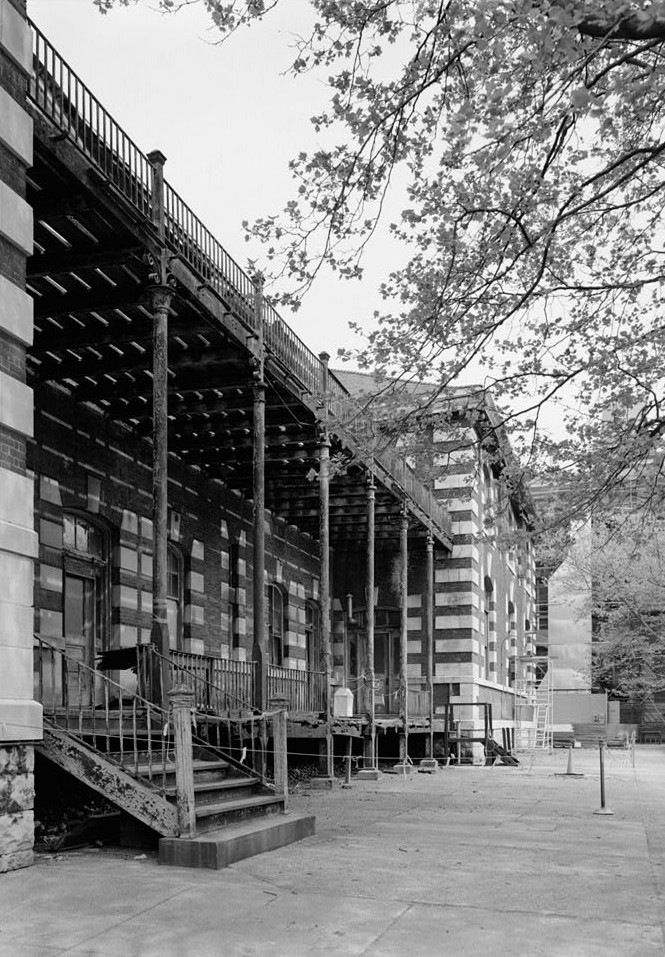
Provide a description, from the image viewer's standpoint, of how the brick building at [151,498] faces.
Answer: facing the viewer and to the right of the viewer
